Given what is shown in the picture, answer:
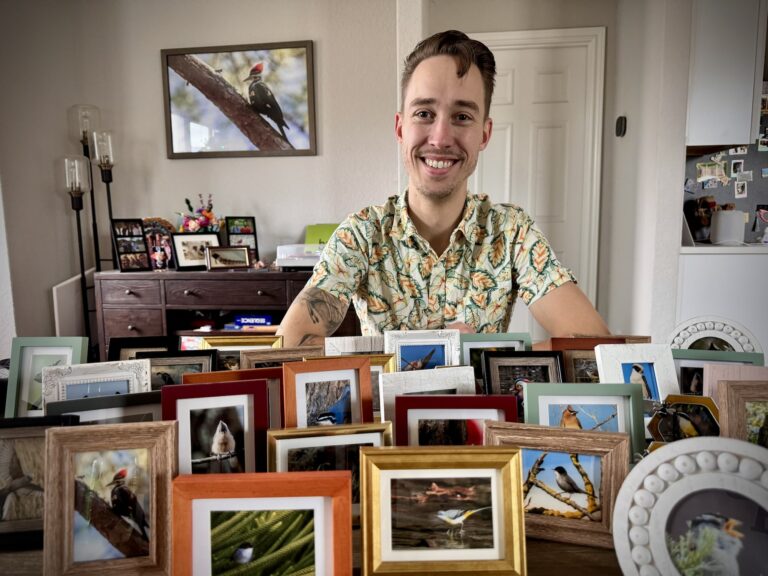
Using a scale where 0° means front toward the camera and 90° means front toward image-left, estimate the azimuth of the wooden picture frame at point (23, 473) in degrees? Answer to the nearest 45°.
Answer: approximately 0°

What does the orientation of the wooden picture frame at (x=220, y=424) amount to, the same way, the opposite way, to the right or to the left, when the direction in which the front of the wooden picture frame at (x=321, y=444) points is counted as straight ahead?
the same way

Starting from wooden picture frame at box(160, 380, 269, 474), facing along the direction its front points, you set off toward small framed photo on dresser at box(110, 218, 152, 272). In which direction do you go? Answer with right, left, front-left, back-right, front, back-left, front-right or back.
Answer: back

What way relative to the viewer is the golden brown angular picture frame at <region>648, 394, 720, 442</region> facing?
toward the camera

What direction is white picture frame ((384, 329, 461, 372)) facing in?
toward the camera

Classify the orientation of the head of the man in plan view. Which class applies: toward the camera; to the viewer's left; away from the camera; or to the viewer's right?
toward the camera

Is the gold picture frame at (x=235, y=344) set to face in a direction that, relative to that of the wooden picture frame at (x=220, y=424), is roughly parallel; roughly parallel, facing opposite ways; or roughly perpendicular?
roughly parallel

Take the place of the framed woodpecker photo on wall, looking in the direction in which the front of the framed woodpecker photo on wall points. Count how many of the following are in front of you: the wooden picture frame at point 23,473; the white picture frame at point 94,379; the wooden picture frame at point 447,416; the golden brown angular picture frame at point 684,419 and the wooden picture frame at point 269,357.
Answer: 5

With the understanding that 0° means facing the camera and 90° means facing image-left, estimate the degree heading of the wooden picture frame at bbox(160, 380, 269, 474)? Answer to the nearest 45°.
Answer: approximately 0°

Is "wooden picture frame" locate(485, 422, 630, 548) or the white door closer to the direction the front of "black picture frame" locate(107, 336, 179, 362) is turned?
the wooden picture frame

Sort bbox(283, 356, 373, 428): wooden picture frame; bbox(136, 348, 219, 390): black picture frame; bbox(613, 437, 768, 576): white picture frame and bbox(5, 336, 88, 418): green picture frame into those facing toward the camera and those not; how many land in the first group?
4

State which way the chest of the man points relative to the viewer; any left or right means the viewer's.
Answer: facing the viewer

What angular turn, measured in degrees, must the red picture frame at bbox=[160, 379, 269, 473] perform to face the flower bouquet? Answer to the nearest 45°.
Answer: approximately 180°

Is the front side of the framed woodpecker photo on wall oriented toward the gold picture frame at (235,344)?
yes
